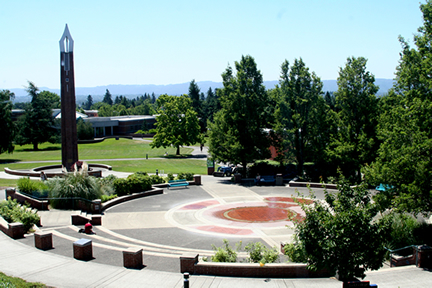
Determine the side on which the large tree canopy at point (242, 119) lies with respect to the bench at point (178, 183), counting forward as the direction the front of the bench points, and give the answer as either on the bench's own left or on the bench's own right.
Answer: on the bench's own left

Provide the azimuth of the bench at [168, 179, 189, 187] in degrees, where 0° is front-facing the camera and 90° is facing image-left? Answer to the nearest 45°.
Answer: approximately 0°

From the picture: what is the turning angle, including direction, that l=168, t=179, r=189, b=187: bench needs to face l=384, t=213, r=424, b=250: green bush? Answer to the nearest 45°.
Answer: approximately 45° to its left

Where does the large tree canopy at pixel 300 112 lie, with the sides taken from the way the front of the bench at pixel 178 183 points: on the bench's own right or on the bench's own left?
on the bench's own left

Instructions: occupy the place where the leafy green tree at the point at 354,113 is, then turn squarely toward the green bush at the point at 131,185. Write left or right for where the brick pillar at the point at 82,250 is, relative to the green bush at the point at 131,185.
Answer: left

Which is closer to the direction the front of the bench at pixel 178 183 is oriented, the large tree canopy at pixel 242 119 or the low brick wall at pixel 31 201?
the low brick wall

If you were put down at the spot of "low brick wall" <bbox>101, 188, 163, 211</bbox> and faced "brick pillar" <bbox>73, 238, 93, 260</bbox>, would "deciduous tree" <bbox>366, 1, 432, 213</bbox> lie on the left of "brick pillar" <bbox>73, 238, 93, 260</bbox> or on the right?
left

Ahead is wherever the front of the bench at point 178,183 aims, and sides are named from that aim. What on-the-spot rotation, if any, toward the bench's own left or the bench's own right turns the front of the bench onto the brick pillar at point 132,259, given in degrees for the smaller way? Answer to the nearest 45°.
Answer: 0° — it already faces it

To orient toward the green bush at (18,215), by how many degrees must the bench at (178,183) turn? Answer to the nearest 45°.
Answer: approximately 45° to its right

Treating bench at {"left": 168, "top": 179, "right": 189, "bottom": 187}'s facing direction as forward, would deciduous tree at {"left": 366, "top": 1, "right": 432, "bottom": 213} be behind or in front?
in front

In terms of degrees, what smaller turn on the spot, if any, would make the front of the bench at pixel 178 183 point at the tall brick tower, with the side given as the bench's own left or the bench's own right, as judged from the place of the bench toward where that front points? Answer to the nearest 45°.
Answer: approximately 135° to the bench's own right
